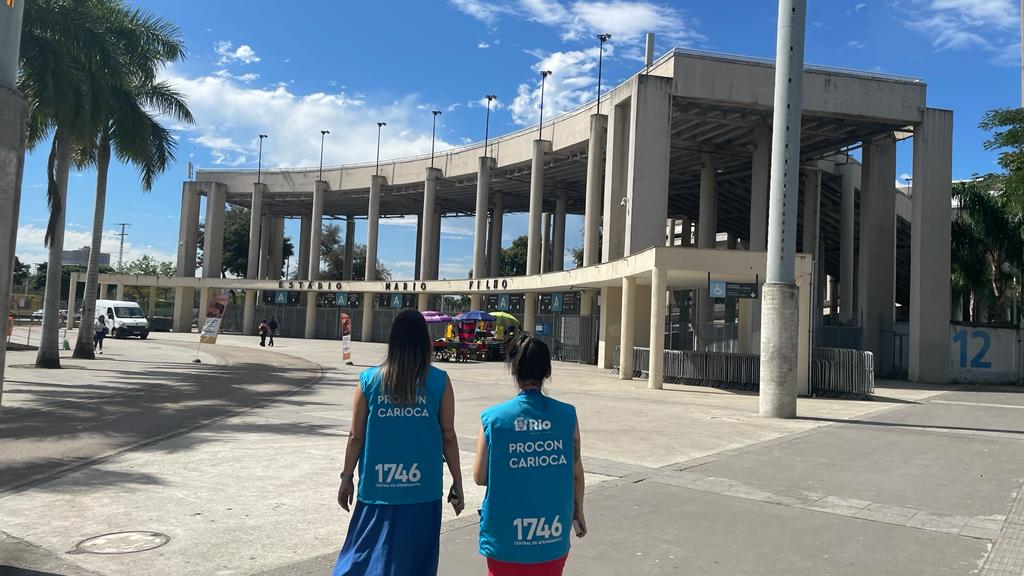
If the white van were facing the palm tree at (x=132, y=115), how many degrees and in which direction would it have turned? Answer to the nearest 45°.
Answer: approximately 45° to its right

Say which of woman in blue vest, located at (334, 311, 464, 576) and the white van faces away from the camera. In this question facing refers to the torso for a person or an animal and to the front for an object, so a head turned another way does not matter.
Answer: the woman in blue vest

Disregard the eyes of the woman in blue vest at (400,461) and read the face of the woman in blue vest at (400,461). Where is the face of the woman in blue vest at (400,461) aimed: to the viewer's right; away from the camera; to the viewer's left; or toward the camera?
away from the camera

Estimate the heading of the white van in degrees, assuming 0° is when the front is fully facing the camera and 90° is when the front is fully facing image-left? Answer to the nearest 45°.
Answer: approximately 315°

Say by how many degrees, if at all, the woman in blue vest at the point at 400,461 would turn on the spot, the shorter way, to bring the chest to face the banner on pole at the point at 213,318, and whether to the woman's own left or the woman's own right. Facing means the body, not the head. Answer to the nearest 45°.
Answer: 0° — they already face it

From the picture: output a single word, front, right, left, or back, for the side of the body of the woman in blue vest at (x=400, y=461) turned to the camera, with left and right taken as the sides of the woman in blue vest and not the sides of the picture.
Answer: back

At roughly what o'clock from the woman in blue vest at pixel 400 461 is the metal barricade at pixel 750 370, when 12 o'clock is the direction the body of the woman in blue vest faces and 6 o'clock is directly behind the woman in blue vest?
The metal barricade is roughly at 1 o'clock from the woman in blue vest.

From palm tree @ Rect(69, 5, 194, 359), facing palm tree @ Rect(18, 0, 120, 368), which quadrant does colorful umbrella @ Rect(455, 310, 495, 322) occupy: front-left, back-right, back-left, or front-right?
back-left

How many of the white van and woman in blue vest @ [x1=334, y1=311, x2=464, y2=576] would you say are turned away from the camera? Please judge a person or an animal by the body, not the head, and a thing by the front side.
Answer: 1

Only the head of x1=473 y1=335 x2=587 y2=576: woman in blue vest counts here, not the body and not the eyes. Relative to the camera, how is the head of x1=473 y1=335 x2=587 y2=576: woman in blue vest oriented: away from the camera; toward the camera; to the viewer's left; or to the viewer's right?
away from the camera
